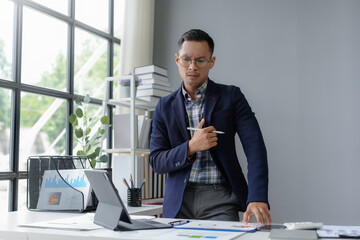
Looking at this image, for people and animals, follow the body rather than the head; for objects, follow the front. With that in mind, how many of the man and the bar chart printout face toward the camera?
2

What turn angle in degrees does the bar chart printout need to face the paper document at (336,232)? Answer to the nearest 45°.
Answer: approximately 45° to its left

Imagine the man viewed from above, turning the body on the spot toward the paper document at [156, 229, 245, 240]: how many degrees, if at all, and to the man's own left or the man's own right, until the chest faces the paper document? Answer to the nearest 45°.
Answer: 0° — they already face it

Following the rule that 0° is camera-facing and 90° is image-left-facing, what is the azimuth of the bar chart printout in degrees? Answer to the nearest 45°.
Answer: approximately 0°

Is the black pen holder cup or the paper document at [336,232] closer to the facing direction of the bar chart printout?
the paper document

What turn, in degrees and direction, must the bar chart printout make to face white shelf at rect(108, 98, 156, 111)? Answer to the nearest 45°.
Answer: approximately 180°

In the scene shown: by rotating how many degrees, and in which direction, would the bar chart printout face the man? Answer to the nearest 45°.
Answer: approximately 45° to its left
